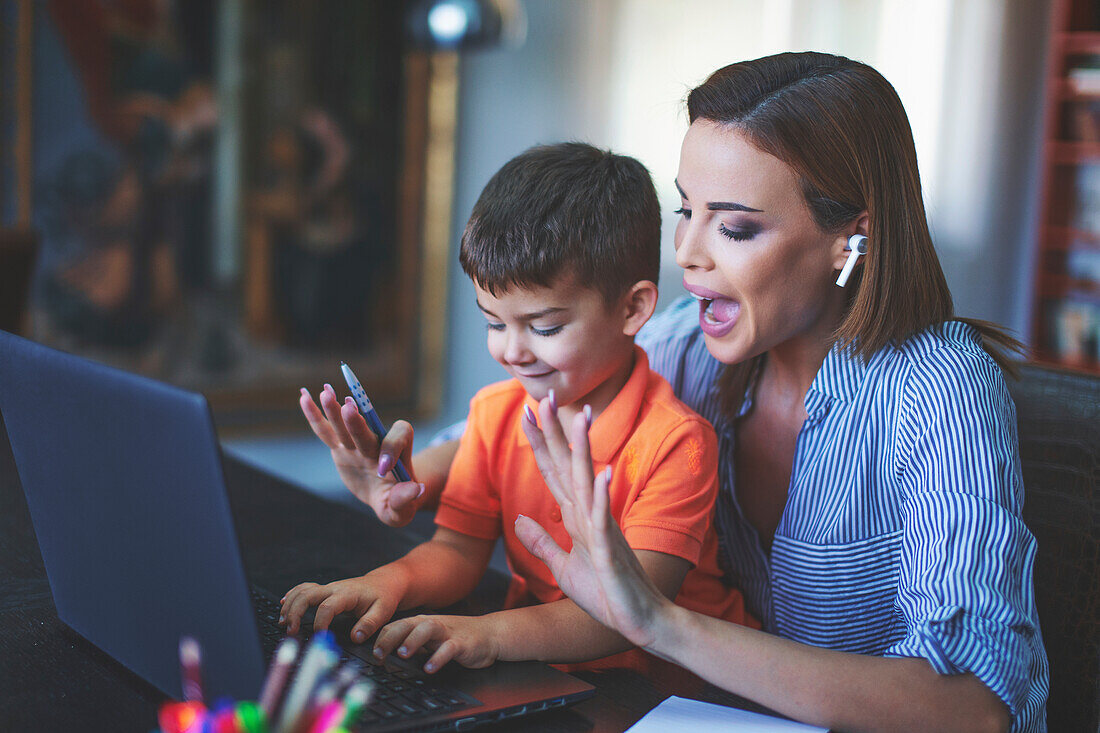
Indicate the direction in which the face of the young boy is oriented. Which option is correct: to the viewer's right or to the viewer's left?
to the viewer's left

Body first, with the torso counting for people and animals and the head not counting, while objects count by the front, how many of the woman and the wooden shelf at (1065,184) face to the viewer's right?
0

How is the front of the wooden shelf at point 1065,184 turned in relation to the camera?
facing the viewer and to the left of the viewer

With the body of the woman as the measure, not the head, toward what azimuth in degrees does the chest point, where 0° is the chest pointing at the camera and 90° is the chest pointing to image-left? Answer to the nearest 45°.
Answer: approximately 45°

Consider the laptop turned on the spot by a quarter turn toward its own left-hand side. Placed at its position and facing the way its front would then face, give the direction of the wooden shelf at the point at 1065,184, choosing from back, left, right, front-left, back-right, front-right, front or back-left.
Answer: right

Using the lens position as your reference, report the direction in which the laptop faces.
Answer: facing away from the viewer and to the right of the viewer

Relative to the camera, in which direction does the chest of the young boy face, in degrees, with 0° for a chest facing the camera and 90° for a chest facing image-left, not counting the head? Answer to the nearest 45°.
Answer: approximately 45°

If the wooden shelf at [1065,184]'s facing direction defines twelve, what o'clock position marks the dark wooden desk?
The dark wooden desk is roughly at 11 o'clock from the wooden shelf.

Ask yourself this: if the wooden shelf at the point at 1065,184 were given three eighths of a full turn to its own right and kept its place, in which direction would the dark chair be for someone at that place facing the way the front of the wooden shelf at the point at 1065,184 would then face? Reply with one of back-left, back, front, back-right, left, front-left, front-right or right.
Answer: back

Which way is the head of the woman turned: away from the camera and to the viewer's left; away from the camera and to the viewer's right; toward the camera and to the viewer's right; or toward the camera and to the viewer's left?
toward the camera and to the viewer's left

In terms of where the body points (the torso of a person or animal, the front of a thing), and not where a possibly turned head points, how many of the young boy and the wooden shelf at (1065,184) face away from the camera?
0
